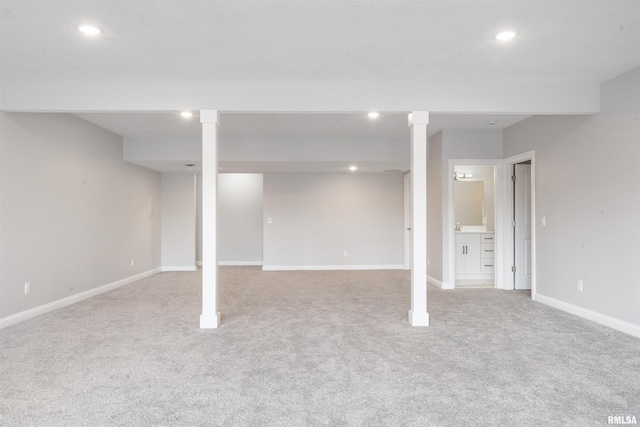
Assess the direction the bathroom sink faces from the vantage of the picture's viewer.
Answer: facing the viewer

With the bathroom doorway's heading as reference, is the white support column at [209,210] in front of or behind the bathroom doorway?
in front

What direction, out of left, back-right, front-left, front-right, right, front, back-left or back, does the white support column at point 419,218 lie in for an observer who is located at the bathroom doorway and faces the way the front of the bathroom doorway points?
front

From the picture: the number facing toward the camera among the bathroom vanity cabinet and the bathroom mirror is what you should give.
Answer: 2

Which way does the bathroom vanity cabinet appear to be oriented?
toward the camera

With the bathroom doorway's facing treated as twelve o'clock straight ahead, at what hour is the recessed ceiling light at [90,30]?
The recessed ceiling light is roughly at 1 o'clock from the bathroom doorway.

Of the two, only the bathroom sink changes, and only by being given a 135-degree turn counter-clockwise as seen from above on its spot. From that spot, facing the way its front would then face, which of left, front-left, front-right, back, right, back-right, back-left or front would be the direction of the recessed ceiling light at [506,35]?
back-right

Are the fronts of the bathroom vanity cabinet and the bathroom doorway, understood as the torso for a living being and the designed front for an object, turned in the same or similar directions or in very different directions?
same or similar directions

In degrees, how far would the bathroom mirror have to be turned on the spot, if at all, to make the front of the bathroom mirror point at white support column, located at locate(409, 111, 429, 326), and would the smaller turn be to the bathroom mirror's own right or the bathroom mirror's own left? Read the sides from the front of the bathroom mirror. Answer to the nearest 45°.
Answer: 0° — it already faces it

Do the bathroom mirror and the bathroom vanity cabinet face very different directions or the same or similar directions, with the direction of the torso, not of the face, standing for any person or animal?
same or similar directions

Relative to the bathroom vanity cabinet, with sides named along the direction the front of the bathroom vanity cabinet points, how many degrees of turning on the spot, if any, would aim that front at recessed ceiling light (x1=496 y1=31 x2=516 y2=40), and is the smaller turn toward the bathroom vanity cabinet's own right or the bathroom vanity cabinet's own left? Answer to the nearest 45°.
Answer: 0° — it already faces it

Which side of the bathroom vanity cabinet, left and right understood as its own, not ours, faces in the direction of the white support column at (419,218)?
front

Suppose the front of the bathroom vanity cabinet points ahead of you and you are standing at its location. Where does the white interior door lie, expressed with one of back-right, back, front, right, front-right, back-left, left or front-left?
front-left

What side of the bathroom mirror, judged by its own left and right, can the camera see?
front

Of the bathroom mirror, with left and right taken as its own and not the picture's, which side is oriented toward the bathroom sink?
front

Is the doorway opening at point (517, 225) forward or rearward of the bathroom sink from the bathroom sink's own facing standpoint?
forward

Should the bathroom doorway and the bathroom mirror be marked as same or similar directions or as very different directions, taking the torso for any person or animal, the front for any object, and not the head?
same or similar directions
